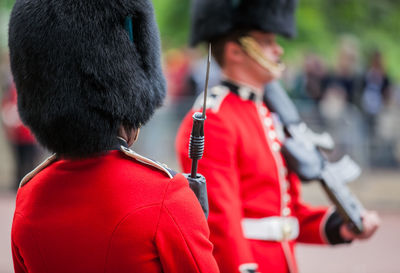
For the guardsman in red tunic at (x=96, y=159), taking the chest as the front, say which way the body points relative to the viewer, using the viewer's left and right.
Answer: facing away from the viewer and to the right of the viewer

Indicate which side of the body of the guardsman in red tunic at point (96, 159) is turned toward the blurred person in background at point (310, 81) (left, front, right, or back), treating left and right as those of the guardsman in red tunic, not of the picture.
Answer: front

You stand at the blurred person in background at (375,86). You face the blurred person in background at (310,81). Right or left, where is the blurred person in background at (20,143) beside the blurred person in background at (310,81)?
left

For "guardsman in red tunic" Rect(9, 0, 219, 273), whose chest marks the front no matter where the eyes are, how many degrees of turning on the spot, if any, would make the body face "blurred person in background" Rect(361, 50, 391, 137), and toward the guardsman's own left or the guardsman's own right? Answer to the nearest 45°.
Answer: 0° — they already face them

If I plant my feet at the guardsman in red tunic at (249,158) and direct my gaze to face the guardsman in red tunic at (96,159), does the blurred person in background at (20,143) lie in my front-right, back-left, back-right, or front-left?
back-right

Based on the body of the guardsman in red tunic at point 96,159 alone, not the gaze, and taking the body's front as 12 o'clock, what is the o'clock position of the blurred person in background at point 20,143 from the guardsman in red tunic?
The blurred person in background is roughly at 10 o'clock from the guardsman in red tunic.

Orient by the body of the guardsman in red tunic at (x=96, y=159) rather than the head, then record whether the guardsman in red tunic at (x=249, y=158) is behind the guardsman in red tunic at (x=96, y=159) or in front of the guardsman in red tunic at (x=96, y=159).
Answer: in front

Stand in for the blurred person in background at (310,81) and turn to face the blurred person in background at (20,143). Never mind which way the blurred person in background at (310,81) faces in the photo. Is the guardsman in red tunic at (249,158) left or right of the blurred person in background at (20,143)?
left
